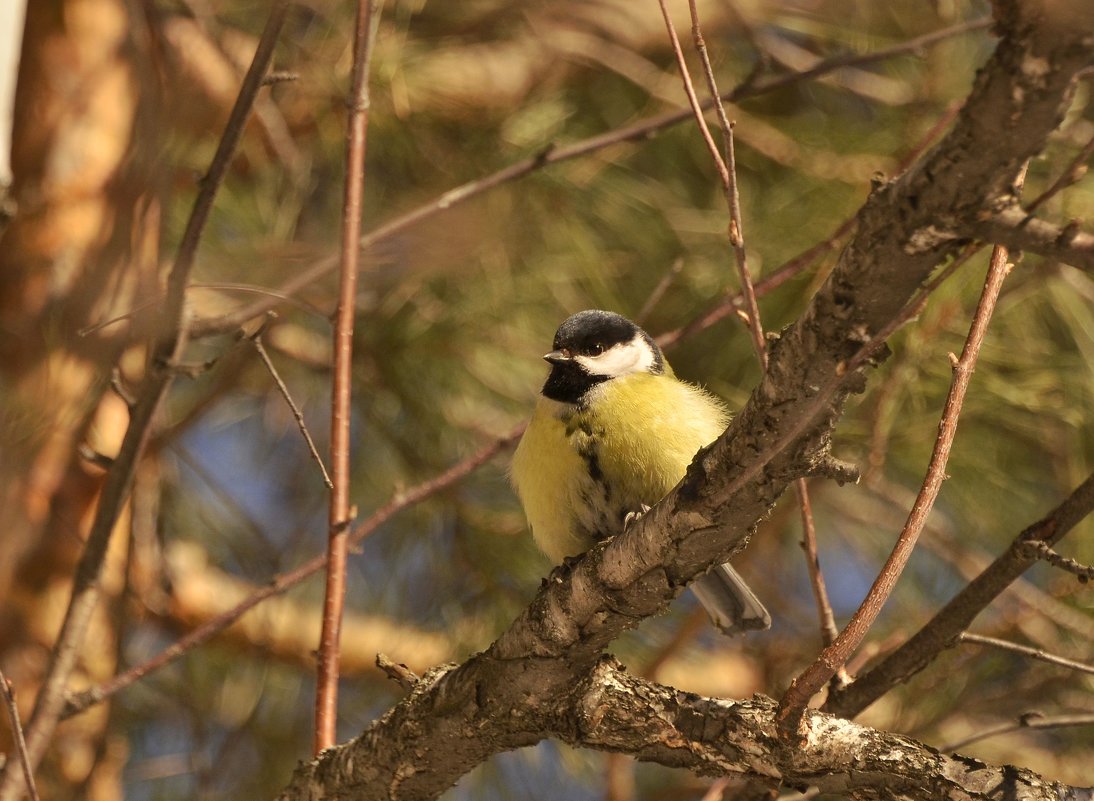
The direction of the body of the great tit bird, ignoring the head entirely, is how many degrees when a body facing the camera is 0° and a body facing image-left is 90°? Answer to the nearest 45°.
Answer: approximately 45°

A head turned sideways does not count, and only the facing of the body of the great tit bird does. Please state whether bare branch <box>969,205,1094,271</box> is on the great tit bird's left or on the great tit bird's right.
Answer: on the great tit bird's left

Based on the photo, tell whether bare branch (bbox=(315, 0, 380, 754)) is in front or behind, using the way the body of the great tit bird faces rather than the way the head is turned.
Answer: in front
